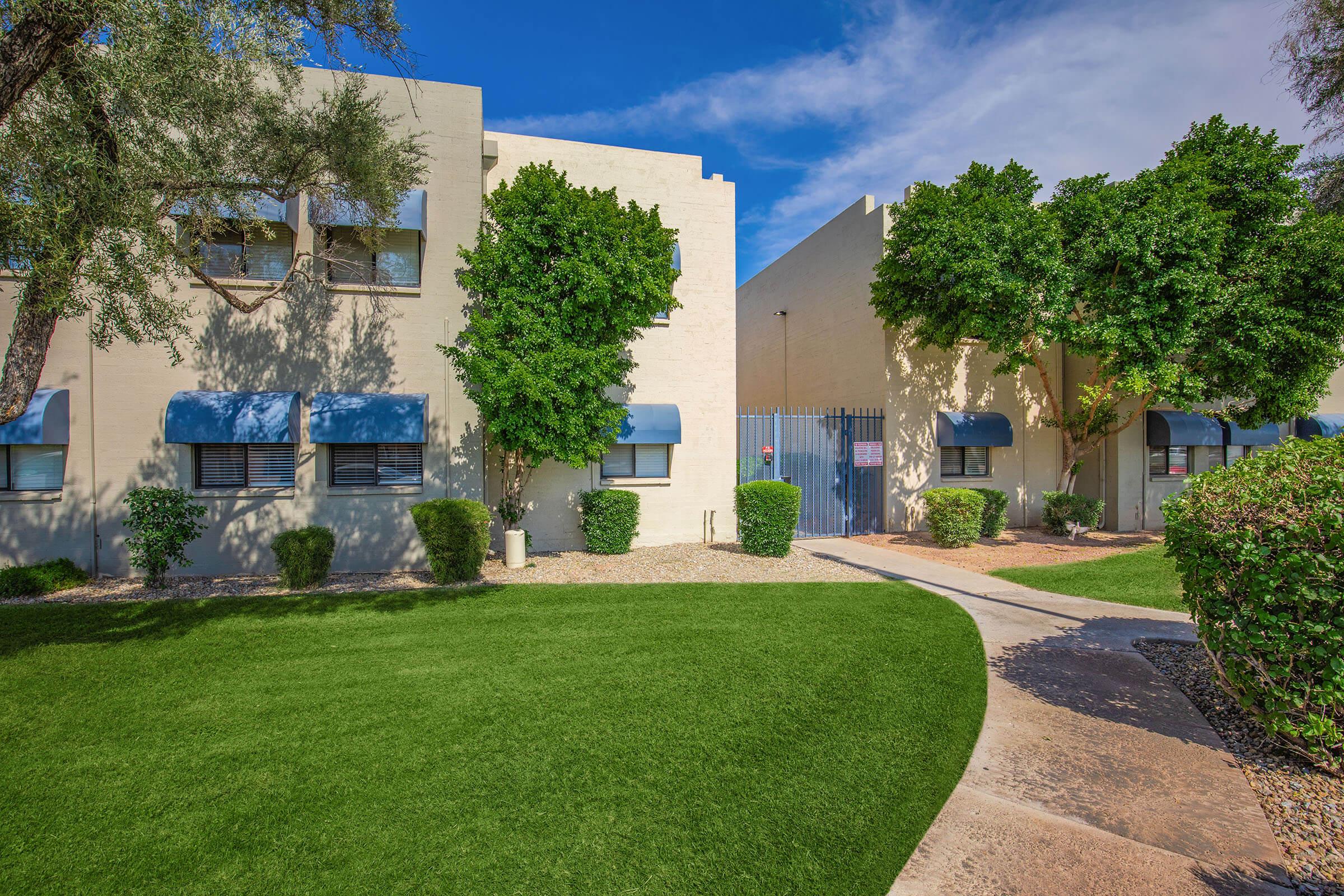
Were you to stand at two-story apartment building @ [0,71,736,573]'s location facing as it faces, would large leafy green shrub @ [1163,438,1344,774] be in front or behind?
in front

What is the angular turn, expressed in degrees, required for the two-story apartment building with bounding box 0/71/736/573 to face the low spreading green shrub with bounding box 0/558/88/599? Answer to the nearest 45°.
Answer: approximately 90° to its right

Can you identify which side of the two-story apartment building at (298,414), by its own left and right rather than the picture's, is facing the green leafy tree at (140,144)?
front

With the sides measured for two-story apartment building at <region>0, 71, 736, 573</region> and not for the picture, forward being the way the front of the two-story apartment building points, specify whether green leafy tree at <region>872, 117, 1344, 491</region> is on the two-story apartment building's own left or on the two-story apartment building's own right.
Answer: on the two-story apartment building's own left

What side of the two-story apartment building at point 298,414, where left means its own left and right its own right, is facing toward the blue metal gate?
left

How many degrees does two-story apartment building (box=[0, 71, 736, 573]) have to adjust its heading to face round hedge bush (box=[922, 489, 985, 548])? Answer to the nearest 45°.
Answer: approximately 90° to its left

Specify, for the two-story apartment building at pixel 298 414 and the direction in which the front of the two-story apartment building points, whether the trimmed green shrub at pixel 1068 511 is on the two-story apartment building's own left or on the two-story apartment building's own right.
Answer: on the two-story apartment building's own left

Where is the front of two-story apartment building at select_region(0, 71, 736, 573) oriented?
toward the camera

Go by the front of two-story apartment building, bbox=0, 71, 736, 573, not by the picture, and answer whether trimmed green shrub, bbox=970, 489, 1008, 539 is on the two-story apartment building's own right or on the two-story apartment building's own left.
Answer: on the two-story apartment building's own left
